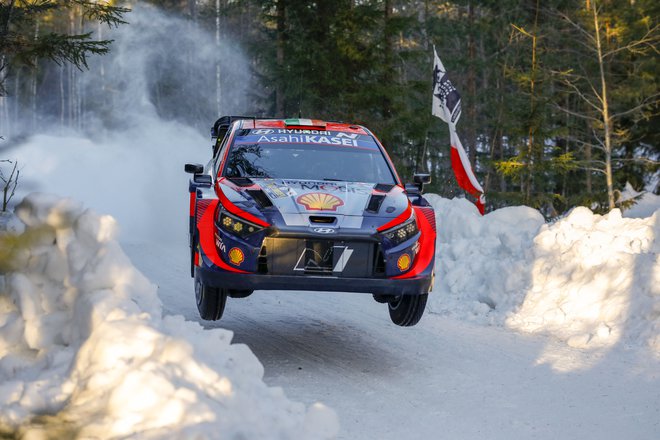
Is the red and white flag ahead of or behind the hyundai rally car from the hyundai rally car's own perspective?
behind

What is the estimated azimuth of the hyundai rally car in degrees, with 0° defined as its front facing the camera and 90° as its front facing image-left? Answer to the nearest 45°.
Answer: approximately 0°
